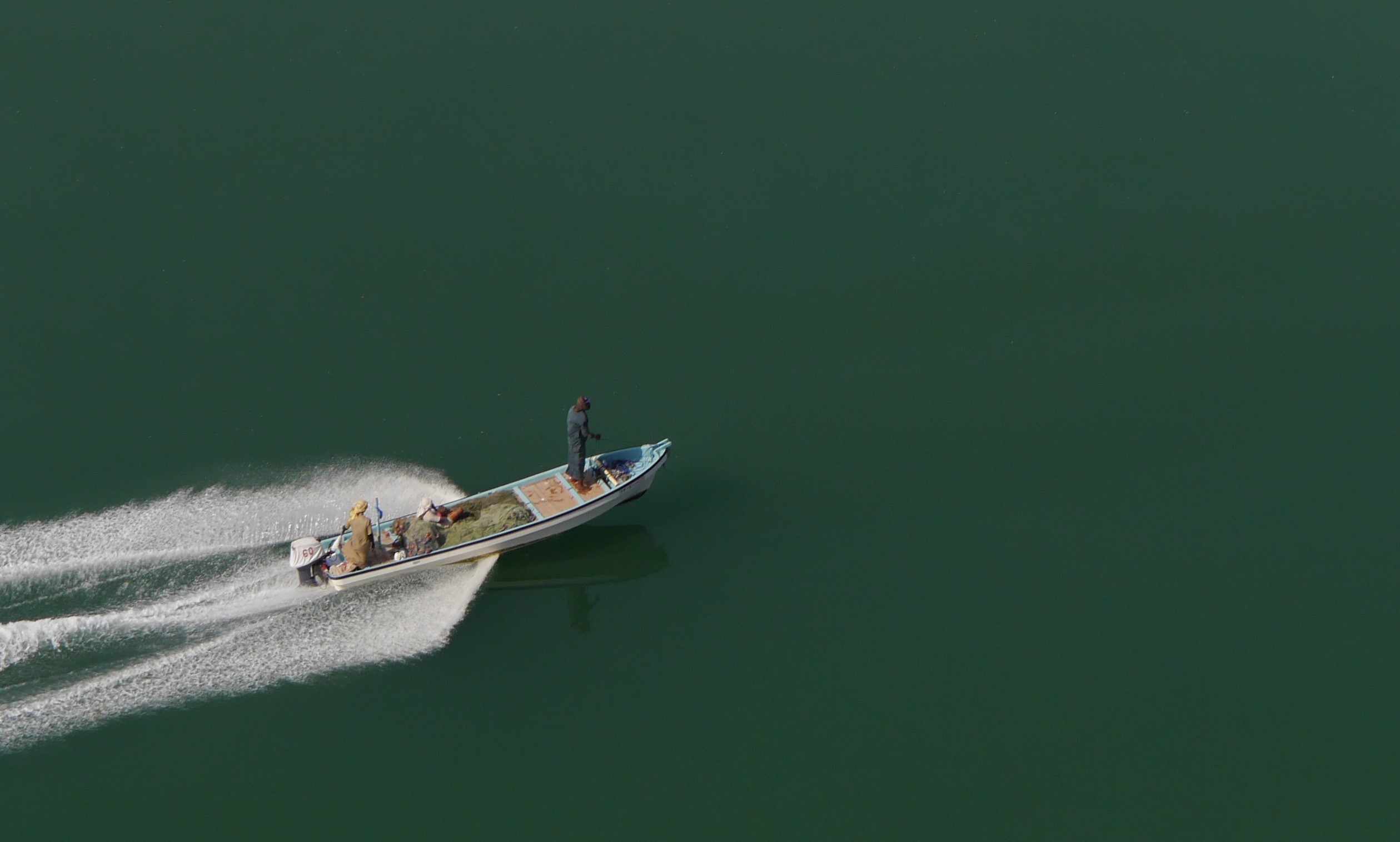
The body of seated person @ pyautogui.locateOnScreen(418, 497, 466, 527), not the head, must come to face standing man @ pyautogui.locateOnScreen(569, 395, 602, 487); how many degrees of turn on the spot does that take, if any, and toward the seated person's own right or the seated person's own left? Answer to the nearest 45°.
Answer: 0° — they already face them

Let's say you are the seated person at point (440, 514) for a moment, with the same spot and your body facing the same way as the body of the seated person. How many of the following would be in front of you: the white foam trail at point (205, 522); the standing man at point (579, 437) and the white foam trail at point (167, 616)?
1

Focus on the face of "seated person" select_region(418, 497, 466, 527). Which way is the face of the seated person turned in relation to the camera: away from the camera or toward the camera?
away from the camera

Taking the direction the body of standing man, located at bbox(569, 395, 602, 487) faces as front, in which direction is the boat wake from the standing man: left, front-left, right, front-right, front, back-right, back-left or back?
back

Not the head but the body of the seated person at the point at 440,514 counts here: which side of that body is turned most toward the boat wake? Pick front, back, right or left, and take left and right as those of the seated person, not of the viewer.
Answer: back

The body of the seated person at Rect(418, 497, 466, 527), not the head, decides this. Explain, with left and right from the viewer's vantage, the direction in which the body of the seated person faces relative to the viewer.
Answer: facing to the right of the viewer

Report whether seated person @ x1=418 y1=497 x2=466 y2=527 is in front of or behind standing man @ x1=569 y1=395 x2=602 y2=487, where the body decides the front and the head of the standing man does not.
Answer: behind

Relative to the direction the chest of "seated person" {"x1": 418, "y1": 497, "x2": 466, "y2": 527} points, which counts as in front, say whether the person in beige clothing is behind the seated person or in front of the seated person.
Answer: behind

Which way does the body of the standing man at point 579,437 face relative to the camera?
to the viewer's right

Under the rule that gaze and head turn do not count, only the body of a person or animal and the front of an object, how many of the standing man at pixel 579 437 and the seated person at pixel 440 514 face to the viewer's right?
2

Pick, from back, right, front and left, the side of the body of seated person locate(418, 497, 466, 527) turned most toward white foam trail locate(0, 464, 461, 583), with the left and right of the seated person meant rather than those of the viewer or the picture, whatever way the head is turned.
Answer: back

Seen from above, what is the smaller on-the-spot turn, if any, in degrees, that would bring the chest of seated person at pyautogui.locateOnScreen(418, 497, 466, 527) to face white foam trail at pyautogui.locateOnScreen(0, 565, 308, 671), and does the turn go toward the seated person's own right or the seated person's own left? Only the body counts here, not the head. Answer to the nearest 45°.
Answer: approximately 180°

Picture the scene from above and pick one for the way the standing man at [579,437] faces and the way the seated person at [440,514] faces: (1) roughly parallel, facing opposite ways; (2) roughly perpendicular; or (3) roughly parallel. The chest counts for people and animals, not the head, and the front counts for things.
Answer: roughly parallel
